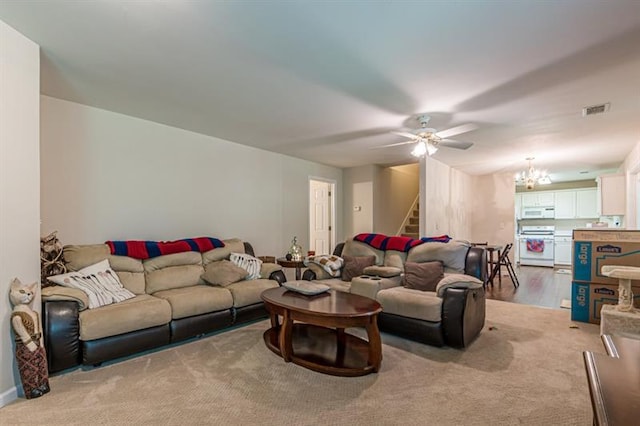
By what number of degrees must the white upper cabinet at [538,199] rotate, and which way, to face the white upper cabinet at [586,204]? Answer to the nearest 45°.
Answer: approximately 90° to its left

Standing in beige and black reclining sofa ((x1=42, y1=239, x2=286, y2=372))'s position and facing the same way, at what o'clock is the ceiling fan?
The ceiling fan is roughly at 11 o'clock from the beige and black reclining sofa.

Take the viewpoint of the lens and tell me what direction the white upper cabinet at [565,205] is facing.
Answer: facing the viewer

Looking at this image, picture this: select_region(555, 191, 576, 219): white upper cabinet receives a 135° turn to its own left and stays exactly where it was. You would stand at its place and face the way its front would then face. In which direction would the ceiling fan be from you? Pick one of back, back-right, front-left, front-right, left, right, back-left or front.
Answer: back-right

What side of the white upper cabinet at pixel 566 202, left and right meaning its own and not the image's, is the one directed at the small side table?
front

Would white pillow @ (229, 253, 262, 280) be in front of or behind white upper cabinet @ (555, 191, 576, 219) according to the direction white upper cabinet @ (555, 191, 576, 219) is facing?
in front

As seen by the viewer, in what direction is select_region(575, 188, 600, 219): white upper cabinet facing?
toward the camera

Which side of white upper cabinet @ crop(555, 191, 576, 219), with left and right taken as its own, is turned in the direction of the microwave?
right

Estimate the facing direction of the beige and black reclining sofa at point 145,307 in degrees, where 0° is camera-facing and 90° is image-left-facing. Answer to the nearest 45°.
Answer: approximately 315°

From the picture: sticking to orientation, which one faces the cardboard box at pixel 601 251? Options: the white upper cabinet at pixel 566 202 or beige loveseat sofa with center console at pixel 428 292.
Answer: the white upper cabinet

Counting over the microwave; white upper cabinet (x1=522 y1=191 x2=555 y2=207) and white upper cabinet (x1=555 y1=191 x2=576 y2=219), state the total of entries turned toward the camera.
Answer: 3

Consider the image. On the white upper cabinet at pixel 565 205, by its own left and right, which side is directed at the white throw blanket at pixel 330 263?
front

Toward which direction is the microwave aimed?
toward the camera

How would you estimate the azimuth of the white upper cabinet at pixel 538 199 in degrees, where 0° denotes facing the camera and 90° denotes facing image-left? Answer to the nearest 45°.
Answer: approximately 0°
